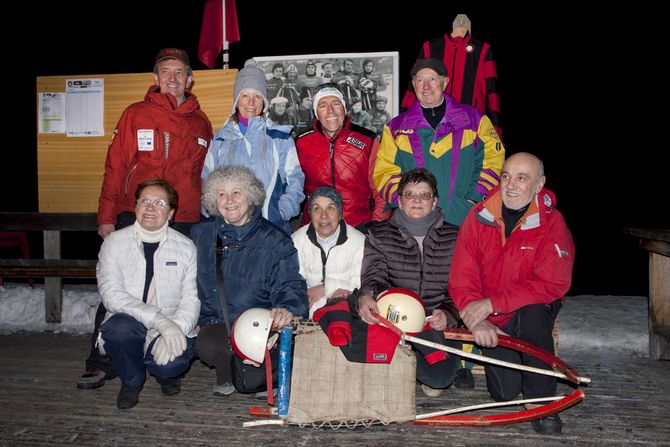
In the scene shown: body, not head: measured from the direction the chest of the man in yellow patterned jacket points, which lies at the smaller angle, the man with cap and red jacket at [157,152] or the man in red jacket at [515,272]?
the man in red jacket

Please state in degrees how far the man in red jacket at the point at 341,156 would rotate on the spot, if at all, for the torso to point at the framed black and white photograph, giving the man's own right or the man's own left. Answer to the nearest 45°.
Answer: approximately 180°

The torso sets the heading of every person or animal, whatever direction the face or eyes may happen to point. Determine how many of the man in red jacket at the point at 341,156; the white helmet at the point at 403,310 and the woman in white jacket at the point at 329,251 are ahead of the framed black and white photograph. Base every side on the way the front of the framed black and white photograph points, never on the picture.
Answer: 3

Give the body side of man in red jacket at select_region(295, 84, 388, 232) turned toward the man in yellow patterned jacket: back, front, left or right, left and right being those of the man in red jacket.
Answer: left

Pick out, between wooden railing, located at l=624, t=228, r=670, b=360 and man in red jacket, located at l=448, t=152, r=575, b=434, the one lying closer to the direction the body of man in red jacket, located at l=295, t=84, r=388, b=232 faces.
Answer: the man in red jacket

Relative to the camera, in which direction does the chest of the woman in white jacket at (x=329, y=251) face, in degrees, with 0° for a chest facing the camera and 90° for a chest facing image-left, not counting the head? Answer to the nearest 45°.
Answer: approximately 0°

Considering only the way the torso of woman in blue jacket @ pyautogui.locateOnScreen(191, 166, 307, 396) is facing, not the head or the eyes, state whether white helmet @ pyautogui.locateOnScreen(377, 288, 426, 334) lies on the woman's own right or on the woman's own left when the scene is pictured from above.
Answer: on the woman's own left

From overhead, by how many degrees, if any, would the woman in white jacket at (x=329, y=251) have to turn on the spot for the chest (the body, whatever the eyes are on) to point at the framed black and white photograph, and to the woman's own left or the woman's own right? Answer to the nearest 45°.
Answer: approximately 180°
